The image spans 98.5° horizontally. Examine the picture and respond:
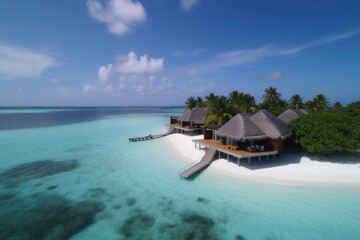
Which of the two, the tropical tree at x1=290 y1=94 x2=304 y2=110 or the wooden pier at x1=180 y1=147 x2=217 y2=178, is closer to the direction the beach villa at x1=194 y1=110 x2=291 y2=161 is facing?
the wooden pier

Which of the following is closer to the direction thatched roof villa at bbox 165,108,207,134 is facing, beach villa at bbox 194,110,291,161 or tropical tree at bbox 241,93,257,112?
the beach villa

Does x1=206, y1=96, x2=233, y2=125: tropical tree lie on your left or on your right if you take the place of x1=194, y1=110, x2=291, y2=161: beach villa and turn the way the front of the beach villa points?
on your right

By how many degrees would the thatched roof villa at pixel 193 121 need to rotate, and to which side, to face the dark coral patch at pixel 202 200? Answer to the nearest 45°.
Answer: approximately 45° to its left

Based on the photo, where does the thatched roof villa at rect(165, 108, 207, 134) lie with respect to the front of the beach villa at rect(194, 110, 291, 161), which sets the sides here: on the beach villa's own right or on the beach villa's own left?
on the beach villa's own right

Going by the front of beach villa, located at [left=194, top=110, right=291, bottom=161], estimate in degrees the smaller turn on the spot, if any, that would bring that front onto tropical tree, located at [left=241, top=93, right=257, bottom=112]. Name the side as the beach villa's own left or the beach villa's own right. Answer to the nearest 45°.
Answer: approximately 135° to the beach villa's own right

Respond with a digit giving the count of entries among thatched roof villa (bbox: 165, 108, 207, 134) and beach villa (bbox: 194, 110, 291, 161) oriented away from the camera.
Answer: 0

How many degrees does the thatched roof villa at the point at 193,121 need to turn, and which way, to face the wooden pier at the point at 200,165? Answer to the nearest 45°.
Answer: approximately 45° to its left

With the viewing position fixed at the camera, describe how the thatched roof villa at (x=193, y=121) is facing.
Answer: facing the viewer and to the left of the viewer

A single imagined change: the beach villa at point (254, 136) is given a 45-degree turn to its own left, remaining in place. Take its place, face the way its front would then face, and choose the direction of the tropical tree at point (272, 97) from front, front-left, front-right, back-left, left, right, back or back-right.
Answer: back

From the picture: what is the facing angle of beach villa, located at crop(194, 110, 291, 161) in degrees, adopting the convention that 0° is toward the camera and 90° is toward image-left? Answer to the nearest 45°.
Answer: approximately 45°

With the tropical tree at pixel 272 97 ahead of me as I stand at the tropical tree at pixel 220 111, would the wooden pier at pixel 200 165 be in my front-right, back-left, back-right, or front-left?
back-right

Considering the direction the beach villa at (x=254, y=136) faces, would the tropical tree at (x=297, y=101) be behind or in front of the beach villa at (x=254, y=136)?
behind

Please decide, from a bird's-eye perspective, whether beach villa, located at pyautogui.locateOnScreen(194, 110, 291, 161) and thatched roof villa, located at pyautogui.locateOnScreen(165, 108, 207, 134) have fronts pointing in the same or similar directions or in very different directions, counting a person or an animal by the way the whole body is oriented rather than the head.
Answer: same or similar directions

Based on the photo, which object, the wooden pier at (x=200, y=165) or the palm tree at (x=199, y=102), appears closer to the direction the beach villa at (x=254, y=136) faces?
the wooden pier
